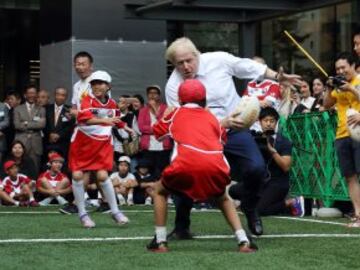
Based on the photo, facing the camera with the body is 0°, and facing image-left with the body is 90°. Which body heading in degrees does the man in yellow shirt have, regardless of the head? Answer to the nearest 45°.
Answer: approximately 45°

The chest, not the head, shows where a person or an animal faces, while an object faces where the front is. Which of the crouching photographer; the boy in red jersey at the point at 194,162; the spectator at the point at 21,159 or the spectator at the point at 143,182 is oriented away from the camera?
the boy in red jersey

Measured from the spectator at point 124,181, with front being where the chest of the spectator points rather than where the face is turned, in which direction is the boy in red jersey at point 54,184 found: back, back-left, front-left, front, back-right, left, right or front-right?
right

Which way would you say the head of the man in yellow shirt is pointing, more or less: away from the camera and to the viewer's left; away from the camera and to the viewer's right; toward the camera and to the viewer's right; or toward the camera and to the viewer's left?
toward the camera and to the viewer's left

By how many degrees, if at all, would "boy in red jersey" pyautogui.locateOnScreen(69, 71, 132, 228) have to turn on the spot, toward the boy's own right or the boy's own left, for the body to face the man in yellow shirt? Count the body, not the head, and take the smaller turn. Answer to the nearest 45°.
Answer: approximately 45° to the boy's own left

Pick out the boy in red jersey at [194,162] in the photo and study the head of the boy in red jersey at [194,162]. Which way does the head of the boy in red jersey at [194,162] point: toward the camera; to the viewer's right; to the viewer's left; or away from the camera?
away from the camera

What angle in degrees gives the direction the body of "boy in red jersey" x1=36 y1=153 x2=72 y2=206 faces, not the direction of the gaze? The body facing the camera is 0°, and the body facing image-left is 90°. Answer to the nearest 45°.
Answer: approximately 0°

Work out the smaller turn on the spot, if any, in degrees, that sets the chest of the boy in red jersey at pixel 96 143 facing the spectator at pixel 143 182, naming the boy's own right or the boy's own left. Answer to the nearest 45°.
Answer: approximately 135° to the boy's own left
